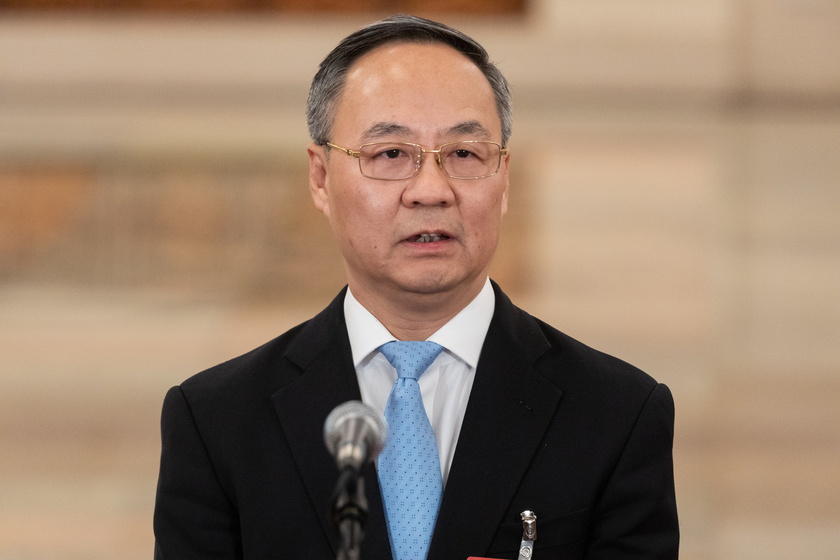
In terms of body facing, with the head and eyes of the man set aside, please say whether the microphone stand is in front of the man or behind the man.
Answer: in front

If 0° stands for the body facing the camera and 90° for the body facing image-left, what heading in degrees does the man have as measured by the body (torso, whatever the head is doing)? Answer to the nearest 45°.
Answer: approximately 0°

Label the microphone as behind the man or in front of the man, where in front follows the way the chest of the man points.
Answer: in front
